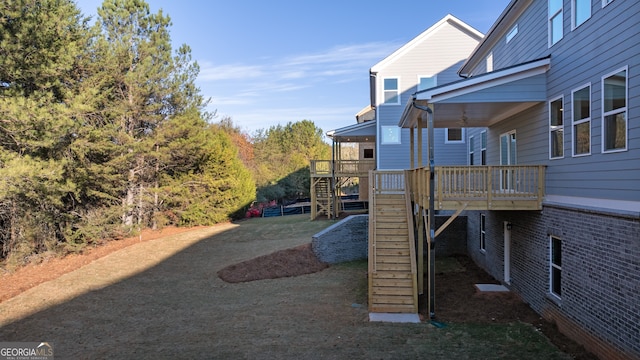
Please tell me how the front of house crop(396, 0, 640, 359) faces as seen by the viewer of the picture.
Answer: facing away from the viewer and to the right of the viewer

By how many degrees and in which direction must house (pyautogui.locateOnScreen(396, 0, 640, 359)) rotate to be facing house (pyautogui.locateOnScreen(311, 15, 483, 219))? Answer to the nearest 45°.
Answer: approximately 90° to its left

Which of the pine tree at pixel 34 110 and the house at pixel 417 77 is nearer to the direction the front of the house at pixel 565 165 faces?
the house

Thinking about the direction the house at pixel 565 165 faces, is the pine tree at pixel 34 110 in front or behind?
behind
